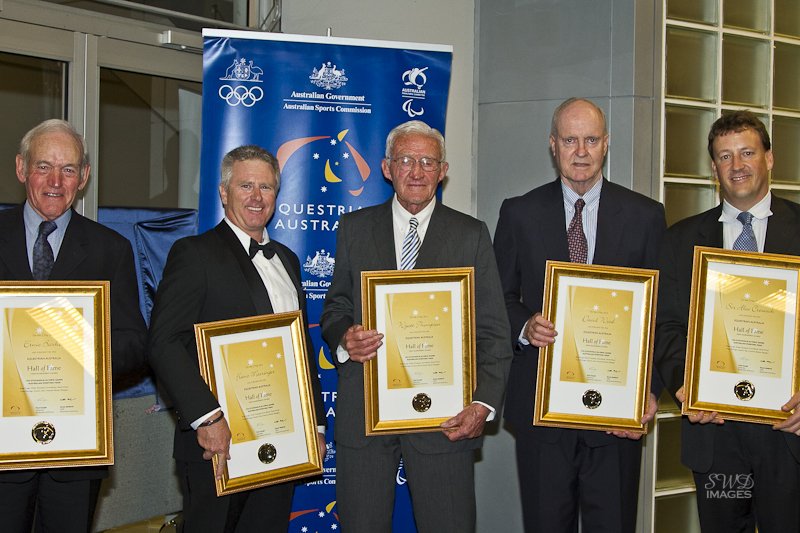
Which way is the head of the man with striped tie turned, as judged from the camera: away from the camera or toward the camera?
toward the camera

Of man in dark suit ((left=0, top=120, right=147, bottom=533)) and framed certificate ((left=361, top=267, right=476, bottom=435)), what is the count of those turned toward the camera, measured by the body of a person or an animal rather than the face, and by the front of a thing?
2

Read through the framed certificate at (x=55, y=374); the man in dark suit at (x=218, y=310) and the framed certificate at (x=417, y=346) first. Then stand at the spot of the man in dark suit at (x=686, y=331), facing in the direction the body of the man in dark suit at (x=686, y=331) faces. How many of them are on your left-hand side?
0

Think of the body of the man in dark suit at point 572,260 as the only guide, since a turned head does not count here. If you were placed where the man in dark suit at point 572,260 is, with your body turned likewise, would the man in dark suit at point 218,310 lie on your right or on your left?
on your right

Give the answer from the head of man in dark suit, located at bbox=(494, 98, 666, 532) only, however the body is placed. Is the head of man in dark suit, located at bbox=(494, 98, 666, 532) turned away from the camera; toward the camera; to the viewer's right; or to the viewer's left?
toward the camera

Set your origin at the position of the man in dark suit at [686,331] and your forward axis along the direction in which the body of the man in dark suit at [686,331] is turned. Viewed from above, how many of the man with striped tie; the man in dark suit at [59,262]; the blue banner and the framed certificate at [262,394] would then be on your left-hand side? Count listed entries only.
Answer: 0

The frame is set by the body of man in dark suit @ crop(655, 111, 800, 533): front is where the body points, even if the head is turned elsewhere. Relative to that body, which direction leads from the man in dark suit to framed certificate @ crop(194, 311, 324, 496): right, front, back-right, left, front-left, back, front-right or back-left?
front-right

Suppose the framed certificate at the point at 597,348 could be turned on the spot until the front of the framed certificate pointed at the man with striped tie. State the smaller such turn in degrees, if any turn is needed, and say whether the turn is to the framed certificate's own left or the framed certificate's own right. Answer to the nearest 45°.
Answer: approximately 90° to the framed certificate's own right

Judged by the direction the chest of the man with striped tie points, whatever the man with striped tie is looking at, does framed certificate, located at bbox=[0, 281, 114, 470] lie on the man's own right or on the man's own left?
on the man's own right

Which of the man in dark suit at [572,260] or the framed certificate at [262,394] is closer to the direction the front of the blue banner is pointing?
the framed certificate

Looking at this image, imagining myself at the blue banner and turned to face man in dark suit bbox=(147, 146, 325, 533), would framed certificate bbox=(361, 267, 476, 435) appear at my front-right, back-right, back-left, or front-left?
front-left

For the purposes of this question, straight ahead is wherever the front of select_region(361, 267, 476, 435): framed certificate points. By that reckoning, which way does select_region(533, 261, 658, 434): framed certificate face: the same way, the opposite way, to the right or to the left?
the same way

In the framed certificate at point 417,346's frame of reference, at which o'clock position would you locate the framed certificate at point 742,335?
the framed certificate at point 742,335 is roughly at 9 o'clock from the framed certificate at point 417,346.

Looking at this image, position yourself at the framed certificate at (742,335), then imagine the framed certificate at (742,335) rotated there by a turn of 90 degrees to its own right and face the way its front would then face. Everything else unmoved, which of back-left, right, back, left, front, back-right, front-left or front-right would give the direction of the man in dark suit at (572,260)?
front

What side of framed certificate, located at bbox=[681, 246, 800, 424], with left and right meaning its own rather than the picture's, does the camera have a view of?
front

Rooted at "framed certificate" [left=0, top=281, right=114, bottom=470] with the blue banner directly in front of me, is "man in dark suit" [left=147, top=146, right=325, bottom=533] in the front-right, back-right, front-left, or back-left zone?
front-right

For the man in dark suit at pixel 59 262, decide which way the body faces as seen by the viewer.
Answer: toward the camera

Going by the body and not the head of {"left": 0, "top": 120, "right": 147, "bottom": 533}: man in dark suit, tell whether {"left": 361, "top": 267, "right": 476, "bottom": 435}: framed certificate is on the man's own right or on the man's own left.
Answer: on the man's own left
